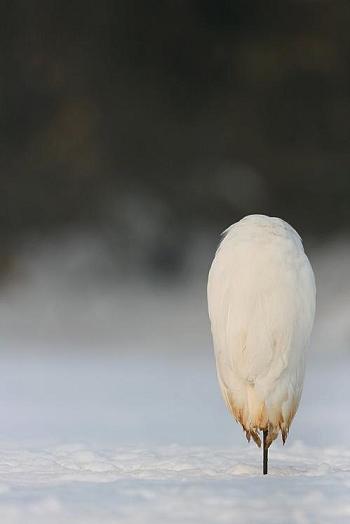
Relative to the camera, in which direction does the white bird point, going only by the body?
away from the camera
